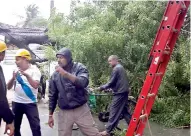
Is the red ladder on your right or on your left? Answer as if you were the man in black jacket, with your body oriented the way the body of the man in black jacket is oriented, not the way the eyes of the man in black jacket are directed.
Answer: on your left

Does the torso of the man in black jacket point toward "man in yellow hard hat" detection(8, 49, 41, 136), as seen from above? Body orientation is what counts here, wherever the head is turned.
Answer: no

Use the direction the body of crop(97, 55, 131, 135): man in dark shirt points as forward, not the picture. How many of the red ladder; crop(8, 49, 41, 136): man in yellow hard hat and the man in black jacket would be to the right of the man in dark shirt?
0

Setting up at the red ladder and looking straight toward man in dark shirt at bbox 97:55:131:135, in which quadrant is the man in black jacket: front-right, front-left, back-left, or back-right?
front-left

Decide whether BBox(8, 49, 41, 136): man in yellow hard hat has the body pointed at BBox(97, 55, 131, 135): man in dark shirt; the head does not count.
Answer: no

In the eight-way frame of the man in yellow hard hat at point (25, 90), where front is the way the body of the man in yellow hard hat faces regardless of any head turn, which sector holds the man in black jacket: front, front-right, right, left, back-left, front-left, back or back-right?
left

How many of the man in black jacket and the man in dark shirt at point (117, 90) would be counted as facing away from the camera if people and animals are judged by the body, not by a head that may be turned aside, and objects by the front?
0

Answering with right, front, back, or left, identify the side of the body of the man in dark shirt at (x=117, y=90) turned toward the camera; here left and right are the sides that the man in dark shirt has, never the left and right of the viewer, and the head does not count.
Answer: left

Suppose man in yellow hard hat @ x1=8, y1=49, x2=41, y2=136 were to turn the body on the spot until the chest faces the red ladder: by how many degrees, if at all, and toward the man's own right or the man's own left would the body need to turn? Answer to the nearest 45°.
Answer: approximately 90° to the man's own left
